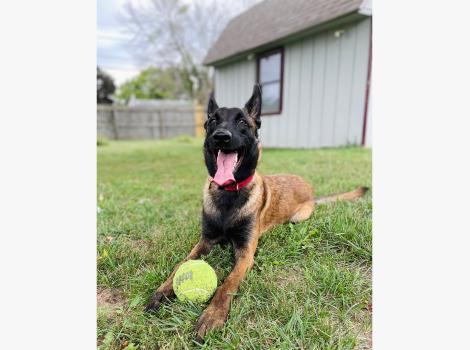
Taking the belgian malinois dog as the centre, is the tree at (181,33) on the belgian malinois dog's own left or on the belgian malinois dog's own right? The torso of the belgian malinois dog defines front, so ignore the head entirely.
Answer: on the belgian malinois dog's own right

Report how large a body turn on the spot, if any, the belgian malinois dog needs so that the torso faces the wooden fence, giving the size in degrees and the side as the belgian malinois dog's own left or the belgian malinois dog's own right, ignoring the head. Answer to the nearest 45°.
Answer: approximately 135° to the belgian malinois dog's own right

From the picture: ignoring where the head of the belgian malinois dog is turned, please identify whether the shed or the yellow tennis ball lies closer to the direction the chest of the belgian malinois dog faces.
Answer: the yellow tennis ball

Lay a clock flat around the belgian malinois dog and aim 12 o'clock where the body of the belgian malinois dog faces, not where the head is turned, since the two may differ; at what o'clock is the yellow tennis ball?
The yellow tennis ball is roughly at 11 o'clock from the belgian malinois dog.

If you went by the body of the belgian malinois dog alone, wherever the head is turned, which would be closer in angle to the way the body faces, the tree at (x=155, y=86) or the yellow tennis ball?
the yellow tennis ball

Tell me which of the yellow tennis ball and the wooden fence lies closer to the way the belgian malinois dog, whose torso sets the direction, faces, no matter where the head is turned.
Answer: the yellow tennis ball

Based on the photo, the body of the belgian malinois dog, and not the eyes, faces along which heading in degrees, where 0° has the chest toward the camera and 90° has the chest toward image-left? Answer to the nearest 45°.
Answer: approximately 45°

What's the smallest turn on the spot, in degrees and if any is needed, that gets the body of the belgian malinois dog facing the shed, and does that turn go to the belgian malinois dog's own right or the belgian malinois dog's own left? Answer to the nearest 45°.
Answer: approximately 135° to the belgian malinois dog's own right

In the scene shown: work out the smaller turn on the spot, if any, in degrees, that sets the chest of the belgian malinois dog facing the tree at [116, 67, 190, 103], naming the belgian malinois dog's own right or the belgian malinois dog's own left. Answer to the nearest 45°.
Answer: approximately 135° to the belgian malinois dog's own right
